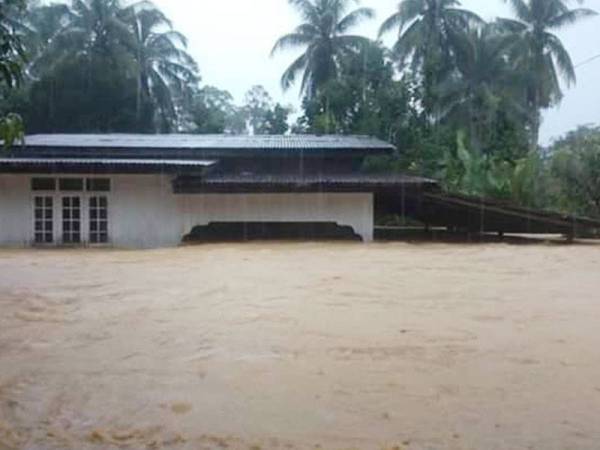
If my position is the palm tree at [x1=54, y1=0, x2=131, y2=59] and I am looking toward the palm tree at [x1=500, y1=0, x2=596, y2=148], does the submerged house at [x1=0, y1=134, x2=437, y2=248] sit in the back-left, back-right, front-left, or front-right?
front-right

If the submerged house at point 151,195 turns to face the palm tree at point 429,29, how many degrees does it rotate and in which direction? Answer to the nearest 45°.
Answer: approximately 135° to its left

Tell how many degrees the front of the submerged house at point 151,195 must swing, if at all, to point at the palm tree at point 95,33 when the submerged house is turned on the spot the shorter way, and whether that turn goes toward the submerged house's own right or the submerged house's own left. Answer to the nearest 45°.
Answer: approximately 180°

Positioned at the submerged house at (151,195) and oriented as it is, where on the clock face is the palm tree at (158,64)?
The palm tree is roughly at 6 o'clock from the submerged house.

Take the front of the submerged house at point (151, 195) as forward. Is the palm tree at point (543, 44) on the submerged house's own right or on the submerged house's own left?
on the submerged house's own left

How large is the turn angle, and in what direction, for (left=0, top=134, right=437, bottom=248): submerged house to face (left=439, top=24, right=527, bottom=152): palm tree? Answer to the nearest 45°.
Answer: approximately 135° to its left

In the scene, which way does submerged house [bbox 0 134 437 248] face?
toward the camera
